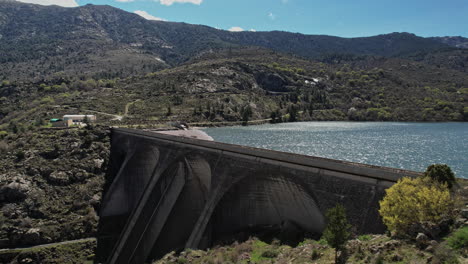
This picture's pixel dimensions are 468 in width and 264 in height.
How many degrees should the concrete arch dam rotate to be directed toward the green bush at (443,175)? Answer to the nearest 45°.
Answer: approximately 90° to its left

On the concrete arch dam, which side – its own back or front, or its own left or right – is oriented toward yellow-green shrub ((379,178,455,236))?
left

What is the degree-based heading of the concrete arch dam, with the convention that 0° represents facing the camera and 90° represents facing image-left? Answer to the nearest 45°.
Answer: approximately 45°
